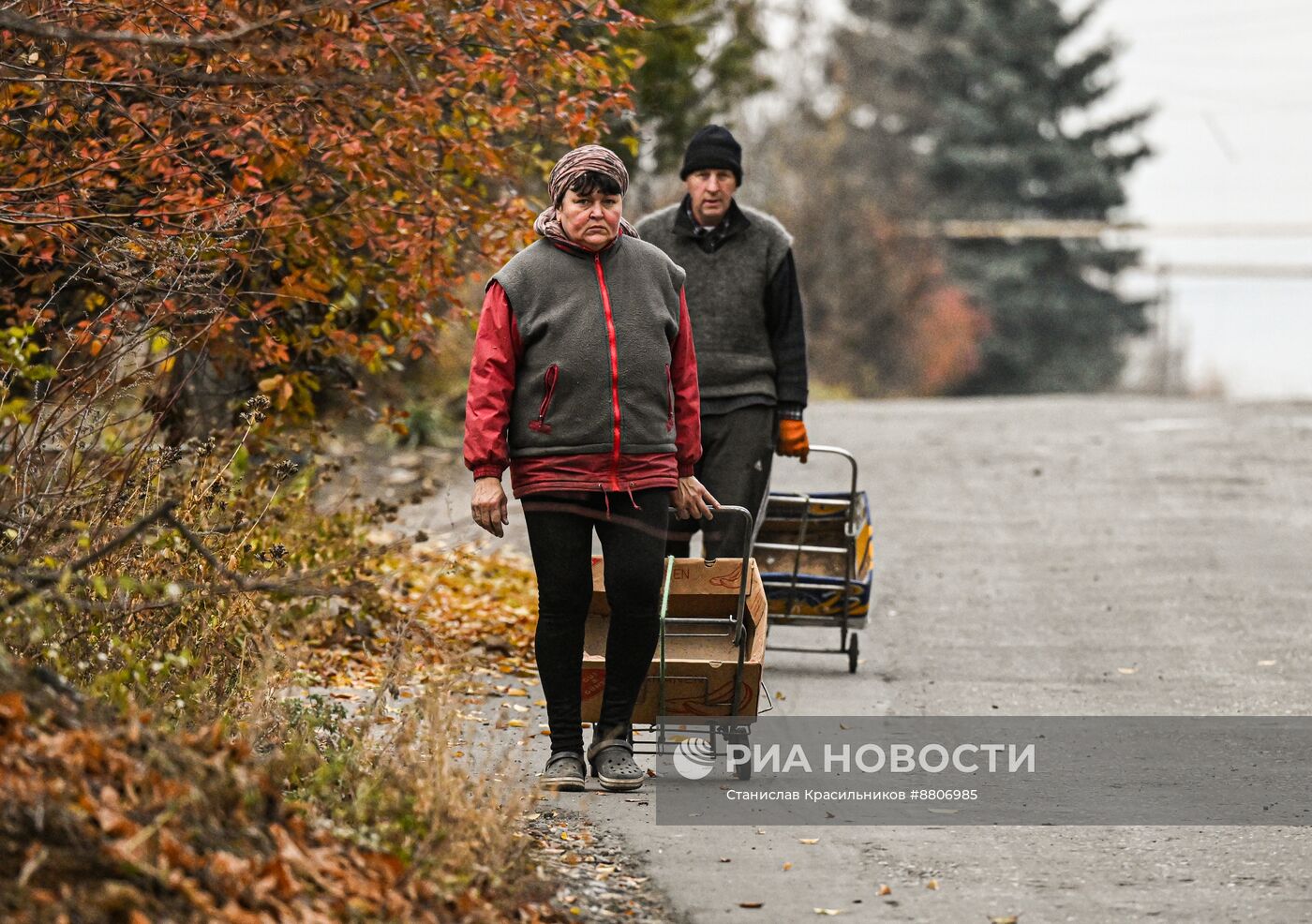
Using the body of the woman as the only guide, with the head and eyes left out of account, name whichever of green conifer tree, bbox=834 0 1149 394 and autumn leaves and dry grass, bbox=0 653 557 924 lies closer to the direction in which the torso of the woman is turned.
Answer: the autumn leaves and dry grass

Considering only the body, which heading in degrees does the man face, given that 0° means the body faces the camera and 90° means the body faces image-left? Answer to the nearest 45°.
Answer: approximately 0°

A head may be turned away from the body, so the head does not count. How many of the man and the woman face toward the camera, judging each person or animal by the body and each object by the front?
2

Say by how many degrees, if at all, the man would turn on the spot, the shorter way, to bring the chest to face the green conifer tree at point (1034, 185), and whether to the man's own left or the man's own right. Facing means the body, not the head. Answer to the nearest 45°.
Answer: approximately 180°

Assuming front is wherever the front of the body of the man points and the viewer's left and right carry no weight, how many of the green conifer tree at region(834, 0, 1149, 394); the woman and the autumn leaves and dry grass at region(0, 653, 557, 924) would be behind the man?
1

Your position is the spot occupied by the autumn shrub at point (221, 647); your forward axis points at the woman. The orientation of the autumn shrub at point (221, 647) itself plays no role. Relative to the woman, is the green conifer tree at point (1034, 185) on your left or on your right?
left

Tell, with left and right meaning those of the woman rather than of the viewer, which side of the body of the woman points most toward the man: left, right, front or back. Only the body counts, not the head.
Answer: back

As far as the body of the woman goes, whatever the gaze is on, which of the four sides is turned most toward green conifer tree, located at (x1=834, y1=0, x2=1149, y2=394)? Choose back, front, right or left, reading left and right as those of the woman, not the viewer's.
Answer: back

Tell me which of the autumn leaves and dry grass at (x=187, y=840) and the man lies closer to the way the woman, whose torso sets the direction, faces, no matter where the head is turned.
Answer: the autumn leaves and dry grass

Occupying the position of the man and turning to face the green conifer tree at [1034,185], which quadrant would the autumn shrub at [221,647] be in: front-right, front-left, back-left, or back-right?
back-left
